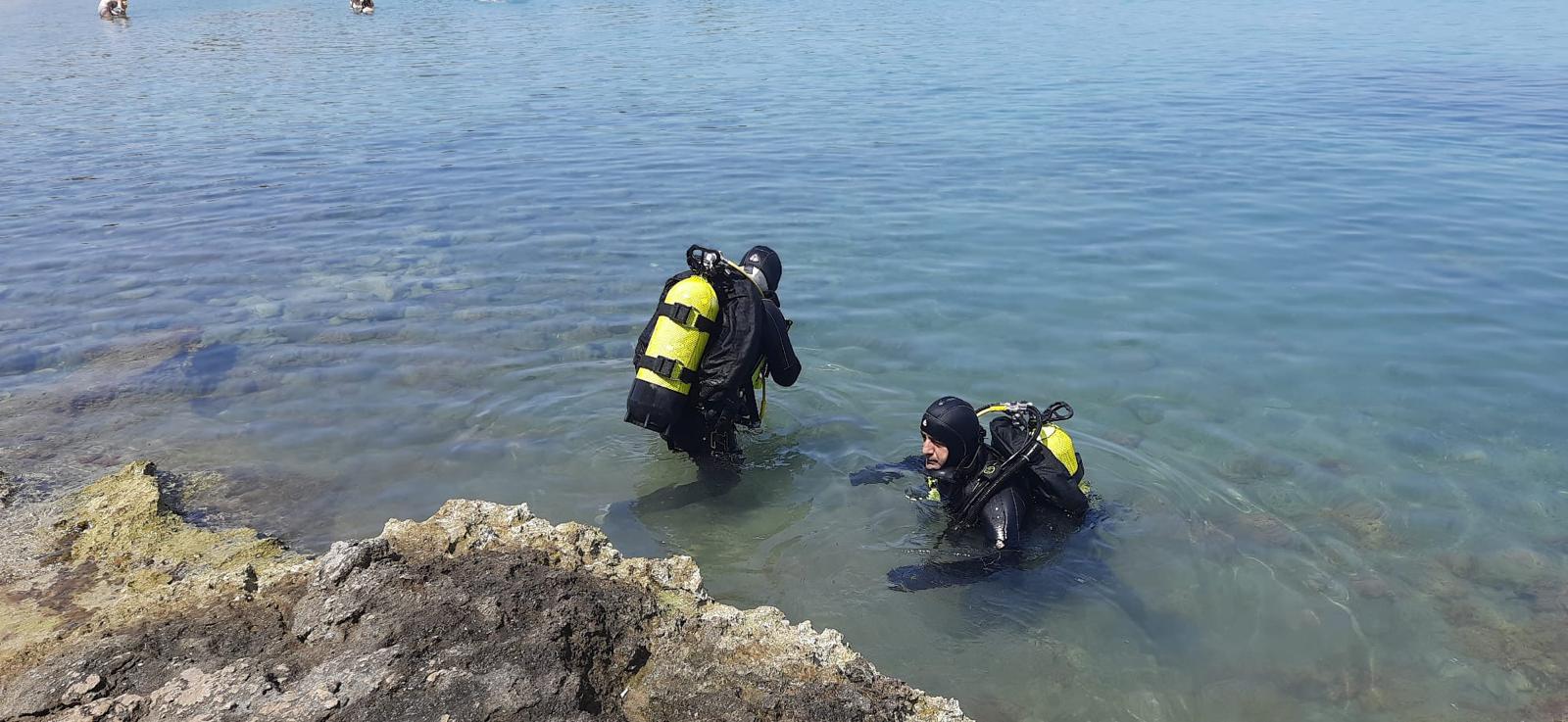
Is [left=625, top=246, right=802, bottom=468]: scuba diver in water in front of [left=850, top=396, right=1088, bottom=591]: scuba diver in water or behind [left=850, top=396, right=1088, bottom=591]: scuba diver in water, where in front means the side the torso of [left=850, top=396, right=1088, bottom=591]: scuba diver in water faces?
in front

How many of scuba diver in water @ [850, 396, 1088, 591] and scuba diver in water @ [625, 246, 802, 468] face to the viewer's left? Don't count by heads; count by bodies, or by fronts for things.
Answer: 1

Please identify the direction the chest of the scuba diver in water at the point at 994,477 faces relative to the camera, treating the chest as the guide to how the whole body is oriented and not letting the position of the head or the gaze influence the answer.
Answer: to the viewer's left

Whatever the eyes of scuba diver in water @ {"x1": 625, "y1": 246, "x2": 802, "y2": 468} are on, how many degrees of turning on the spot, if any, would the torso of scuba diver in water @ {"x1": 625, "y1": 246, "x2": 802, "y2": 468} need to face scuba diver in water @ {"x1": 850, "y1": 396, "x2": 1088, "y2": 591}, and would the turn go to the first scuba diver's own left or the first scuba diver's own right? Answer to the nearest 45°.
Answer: approximately 90° to the first scuba diver's own right

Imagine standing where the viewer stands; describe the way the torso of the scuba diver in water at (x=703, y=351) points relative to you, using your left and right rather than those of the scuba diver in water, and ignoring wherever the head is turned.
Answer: facing away from the viewer and to the right of the viewer
